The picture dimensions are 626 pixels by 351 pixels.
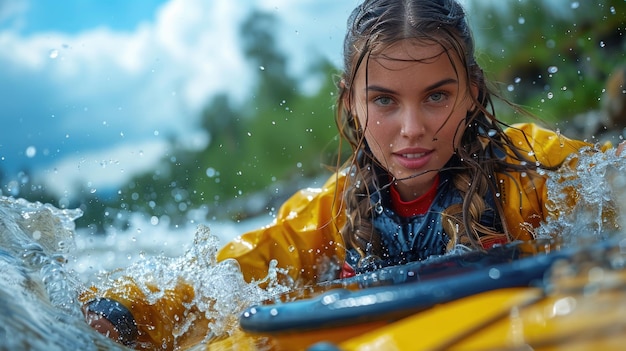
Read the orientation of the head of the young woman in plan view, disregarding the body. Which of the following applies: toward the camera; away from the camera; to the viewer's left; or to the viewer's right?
toward the camera

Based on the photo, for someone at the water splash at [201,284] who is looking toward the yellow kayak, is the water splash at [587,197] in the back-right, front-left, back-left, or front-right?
front-left

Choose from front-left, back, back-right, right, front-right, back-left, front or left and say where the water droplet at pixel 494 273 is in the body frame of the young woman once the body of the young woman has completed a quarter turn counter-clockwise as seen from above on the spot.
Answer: right

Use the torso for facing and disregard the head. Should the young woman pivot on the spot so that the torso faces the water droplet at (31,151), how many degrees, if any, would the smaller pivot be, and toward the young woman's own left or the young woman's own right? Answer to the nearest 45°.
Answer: approximately 135° to the young woman's own right

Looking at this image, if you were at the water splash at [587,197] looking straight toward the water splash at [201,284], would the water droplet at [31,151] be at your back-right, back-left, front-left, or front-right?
front-right

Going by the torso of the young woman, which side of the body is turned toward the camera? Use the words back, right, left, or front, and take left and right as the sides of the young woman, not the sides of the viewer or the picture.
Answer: front
